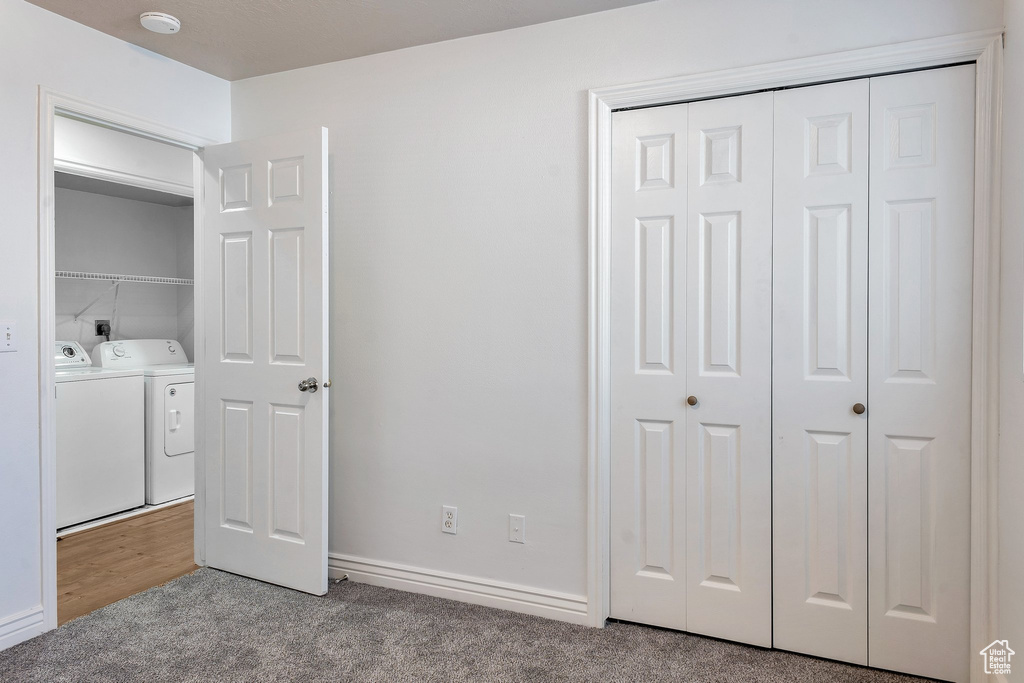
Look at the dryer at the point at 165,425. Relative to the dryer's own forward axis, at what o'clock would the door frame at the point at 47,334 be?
The door frame is roughly at 2 o'clock from the dryer.

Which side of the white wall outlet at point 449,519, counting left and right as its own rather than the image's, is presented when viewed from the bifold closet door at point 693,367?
left

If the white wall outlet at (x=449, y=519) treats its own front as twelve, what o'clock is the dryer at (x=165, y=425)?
The dryer is roughly at 3 o'clock from the white wall outlet.

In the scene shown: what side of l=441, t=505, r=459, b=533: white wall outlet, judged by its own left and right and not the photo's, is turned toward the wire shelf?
right

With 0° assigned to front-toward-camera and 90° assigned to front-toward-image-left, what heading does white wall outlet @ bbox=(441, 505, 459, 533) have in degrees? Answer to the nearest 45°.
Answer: approximately 45°

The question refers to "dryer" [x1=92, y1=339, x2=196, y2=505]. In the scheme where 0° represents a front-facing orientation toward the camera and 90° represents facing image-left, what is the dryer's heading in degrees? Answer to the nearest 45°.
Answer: approximately 315°

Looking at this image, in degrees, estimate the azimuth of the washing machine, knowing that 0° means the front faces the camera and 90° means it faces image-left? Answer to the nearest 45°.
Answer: approximately 315°
